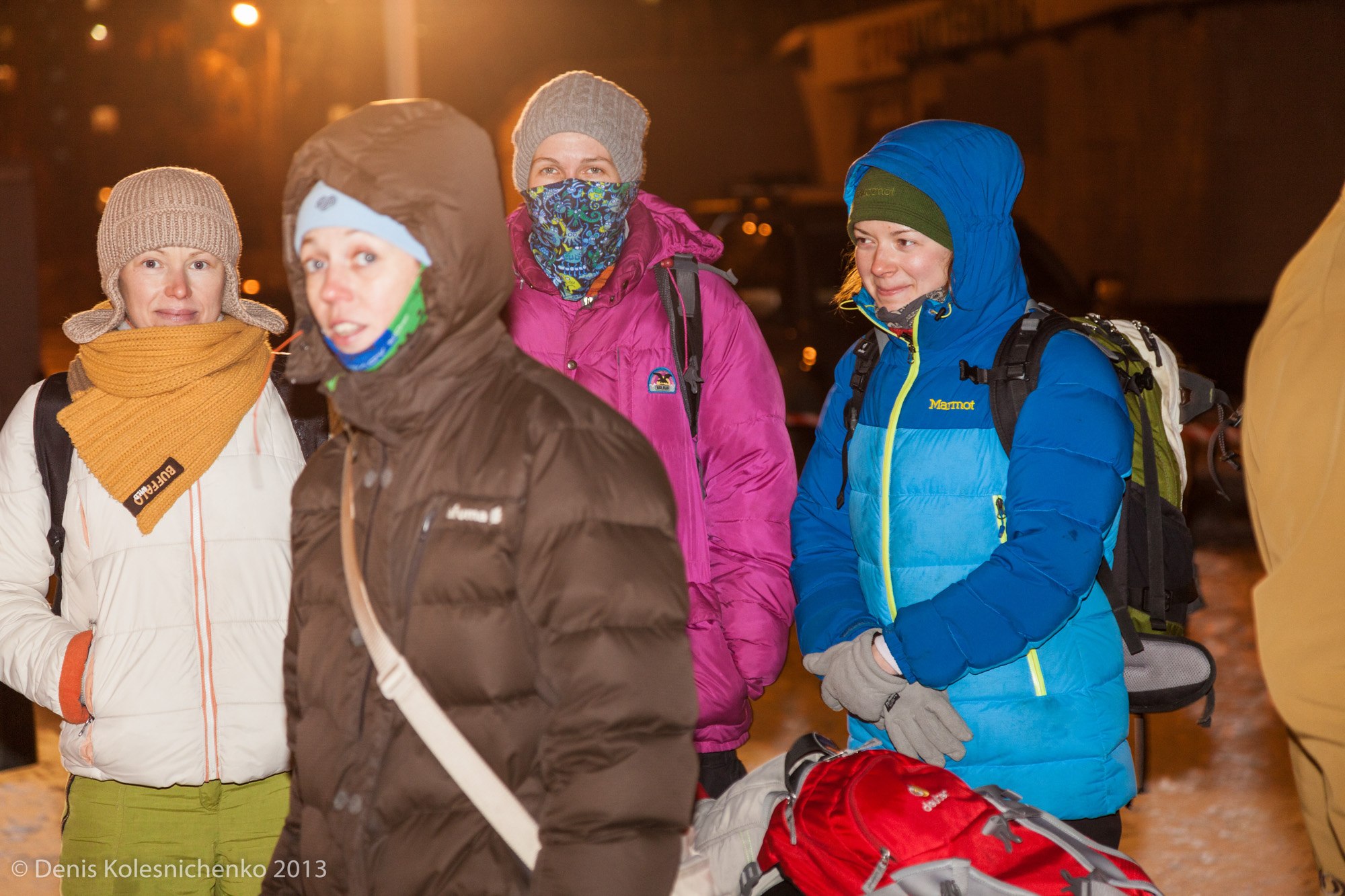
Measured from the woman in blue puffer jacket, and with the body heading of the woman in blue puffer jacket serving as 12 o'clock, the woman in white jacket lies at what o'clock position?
The woman in white jacket is roughly at 1 o'clock from the woman in blue puffer jacket.

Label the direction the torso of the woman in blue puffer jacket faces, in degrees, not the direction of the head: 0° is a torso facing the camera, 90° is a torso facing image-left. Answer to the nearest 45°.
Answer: approximately 45°

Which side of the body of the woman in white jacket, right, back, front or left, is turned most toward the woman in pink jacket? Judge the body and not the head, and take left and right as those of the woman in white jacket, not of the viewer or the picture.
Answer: left

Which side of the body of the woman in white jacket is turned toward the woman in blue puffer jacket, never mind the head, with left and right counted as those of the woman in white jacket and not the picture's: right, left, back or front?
left

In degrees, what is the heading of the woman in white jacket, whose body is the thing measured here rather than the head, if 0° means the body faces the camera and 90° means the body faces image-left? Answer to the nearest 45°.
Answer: approximately 0°

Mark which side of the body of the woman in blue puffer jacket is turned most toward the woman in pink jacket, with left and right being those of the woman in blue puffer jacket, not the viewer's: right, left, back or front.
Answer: right

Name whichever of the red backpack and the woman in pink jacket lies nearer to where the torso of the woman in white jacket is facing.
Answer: the red backpack
